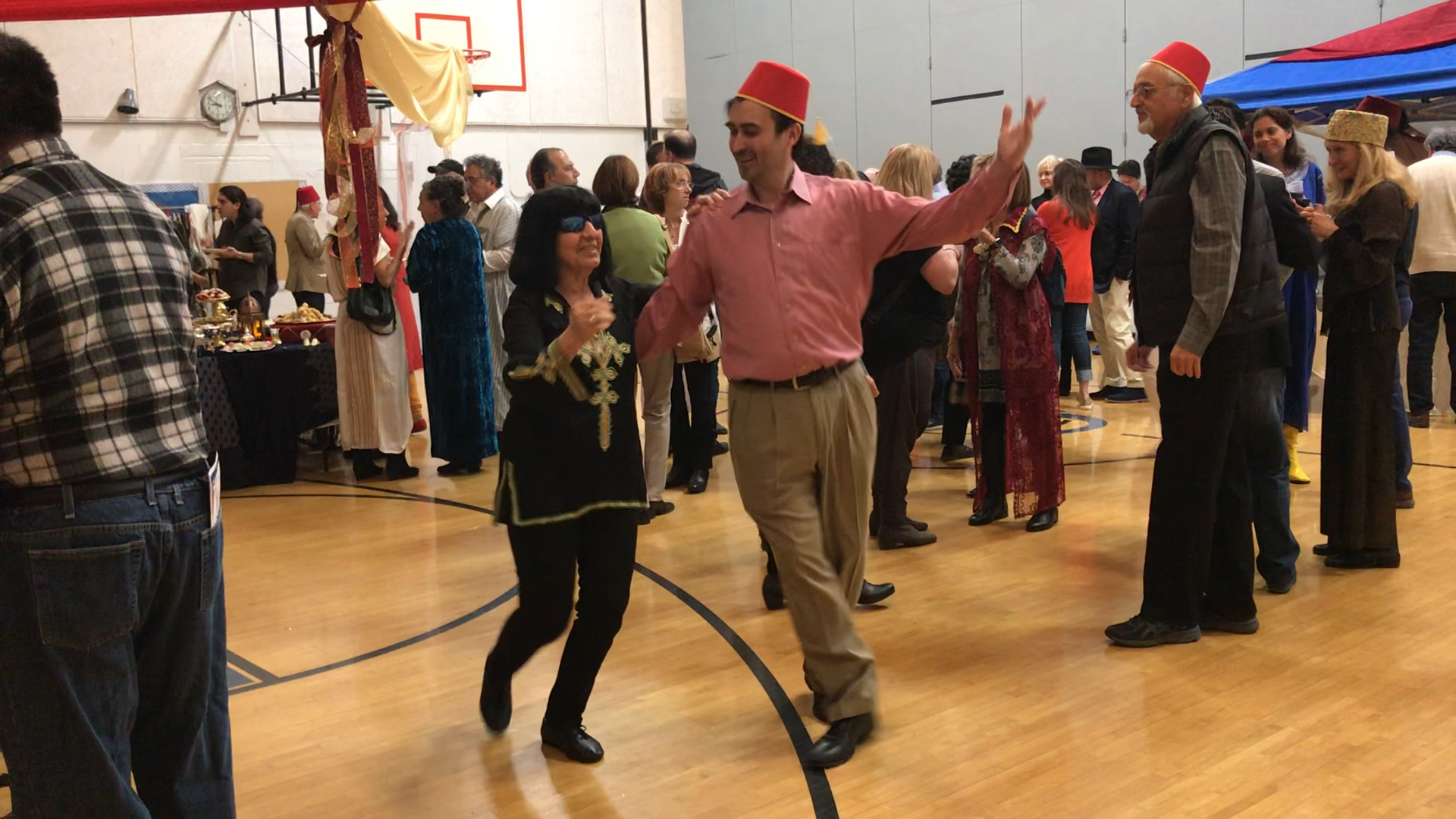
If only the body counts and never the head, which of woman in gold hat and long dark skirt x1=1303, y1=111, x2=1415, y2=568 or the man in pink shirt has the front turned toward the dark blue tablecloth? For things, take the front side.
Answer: the woman in gold hat and long dark skirt

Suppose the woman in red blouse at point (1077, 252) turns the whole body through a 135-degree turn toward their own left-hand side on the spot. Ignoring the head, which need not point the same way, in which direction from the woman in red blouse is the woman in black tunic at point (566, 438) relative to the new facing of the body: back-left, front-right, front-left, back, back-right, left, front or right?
front

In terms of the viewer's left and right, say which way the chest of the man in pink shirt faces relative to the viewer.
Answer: facing the viewer

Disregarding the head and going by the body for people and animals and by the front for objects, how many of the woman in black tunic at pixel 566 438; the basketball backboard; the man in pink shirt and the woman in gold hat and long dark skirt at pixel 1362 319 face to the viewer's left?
1

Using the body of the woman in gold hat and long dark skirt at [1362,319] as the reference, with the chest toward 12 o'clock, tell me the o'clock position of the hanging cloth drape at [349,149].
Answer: The hanging cloth drape is roughly at 12 o'clock from the woman in gold hat and long dark skirt.

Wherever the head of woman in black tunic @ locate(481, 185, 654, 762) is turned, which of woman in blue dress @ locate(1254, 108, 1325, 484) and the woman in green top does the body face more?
the woman in blue dress

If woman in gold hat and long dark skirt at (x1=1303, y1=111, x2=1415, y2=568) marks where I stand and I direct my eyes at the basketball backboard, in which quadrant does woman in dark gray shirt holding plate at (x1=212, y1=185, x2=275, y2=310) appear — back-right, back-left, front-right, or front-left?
front-left

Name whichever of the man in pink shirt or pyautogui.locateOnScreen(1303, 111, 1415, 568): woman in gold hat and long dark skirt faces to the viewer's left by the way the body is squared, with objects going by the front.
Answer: the woman in gold hat and long dark skirt

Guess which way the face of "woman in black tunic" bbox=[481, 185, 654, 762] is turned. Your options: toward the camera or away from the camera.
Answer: toward the camera

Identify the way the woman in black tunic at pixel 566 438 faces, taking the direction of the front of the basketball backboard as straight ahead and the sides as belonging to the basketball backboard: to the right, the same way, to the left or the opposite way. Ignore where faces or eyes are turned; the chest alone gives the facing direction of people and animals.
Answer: the same way

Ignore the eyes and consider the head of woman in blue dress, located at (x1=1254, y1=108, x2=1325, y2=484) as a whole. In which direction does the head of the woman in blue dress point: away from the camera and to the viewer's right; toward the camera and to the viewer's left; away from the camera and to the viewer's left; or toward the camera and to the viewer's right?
toward the camera and to the viewer's left

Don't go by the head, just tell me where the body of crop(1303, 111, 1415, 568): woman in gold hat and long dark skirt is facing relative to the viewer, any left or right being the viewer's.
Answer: facing to the left of the viewer

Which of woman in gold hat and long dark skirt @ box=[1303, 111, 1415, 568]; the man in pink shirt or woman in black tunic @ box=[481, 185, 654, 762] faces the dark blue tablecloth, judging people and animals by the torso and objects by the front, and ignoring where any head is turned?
woman in gold hat and long dark skirt @ box=[1303, 111, 1415, 568]

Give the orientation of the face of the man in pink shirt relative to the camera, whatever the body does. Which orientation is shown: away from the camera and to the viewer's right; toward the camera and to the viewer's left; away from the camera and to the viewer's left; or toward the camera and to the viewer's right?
toward the camera and to the viewer's left

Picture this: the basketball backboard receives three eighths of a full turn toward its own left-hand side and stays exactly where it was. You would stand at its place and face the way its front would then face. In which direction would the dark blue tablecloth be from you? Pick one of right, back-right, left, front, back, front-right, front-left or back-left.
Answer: back

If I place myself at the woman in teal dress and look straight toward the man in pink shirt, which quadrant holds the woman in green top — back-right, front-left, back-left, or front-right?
front-left

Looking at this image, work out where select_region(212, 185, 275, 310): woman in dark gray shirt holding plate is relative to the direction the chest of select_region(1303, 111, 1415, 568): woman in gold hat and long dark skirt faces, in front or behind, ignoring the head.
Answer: in front

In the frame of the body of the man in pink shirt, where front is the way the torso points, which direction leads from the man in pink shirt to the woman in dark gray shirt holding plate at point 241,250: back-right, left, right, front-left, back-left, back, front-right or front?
back-right

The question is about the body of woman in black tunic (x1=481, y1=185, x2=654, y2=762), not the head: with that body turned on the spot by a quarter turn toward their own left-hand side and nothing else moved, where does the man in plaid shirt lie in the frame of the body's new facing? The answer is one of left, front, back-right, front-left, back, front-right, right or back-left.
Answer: back

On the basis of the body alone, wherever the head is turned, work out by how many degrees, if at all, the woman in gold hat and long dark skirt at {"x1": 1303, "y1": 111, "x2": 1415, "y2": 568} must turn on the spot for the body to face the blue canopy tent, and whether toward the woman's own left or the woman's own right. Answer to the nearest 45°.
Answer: approximately 90° to the woman's own right
